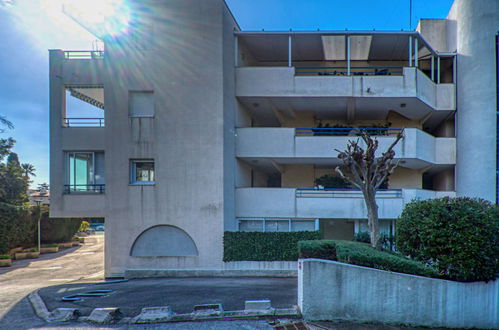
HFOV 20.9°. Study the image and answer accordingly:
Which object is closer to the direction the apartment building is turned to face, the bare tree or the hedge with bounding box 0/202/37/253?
the bare tree

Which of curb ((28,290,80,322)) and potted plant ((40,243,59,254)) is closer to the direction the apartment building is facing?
the curb

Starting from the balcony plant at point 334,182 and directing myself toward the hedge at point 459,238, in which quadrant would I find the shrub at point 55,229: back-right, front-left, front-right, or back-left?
back-right

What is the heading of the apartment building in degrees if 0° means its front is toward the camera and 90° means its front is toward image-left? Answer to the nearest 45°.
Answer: approximately 0°

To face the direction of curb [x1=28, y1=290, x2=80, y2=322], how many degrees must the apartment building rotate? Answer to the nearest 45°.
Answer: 0° — it already faces it

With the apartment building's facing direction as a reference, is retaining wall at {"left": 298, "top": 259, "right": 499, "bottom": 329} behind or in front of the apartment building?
in front
